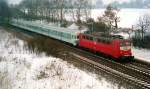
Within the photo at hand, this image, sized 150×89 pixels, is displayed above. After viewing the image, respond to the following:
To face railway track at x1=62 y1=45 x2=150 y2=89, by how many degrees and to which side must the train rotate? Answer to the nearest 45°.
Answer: approximately 45° to its right

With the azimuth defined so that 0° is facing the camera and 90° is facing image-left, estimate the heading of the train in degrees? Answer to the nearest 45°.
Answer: approximately 315°
